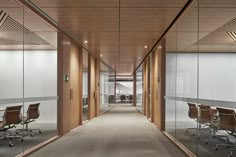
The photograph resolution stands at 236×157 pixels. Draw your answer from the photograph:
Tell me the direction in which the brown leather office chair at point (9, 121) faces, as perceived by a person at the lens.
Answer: facing away from the viewer and to the left of the viewer

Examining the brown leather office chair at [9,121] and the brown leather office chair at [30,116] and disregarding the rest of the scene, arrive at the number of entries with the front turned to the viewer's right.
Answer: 0

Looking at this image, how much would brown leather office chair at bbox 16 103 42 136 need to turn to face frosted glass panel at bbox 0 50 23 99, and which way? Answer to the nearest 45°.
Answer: approximately 45° to its right

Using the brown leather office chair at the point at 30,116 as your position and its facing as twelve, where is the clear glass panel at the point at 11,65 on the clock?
The clear glass panel is roughly at 8 o'clock from the brown leather office chair.

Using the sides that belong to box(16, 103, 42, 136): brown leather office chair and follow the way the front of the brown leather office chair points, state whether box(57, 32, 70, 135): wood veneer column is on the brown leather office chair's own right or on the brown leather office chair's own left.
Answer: on the brown leather office chair's own right

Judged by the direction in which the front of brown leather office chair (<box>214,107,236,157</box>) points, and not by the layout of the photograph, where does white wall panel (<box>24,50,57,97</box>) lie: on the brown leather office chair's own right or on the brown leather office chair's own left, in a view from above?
on the brown leather office chair's own left

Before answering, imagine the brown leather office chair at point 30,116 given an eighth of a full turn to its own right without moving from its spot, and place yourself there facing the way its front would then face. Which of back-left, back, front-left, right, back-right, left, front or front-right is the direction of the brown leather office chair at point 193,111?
back-right

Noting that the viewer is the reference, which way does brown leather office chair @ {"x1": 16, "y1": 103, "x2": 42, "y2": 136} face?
facing away from the viewer and to the left of the viewer

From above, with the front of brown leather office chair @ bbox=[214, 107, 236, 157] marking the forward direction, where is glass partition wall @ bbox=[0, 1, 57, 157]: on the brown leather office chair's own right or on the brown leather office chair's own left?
on the brown leather office chair's own left
